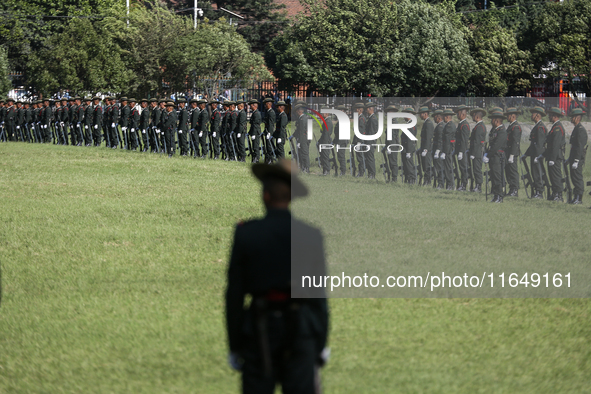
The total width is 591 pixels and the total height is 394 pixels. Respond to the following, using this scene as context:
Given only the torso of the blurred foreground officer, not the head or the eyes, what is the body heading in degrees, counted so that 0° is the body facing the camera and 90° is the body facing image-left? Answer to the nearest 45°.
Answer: approximately 180°
